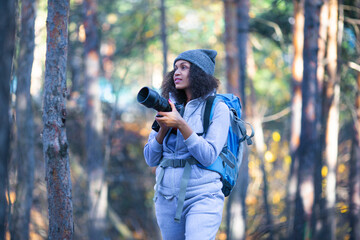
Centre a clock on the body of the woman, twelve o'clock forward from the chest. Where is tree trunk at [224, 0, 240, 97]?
The tree trunk is roughly at 5 o'clock from the woman.

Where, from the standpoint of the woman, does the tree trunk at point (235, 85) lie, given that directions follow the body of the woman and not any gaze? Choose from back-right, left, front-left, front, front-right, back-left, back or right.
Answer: back-right

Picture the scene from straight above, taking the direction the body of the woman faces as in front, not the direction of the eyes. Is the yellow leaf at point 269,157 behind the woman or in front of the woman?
behind

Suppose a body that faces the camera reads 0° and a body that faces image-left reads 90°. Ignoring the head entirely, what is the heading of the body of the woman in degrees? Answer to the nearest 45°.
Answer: approximately 45°

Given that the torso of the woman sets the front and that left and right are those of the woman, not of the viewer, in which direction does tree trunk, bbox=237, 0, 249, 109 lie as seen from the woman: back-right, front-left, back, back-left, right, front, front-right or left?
back-right

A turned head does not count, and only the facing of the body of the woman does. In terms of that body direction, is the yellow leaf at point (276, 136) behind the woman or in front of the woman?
behind

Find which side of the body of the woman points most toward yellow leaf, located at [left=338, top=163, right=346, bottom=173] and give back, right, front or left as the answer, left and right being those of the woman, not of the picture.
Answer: back
